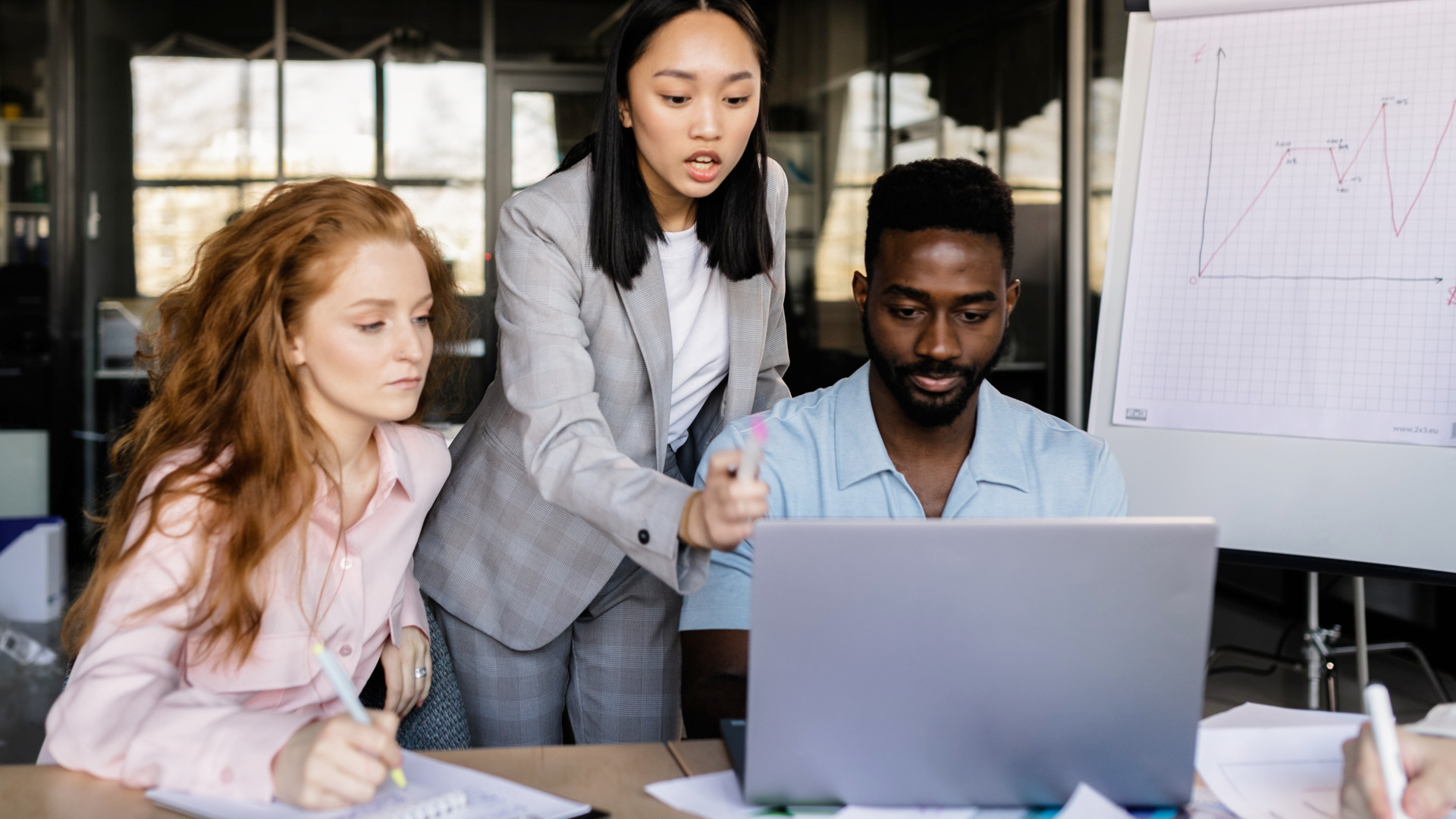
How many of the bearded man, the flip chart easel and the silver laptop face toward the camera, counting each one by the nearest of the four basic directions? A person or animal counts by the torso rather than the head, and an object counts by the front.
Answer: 2

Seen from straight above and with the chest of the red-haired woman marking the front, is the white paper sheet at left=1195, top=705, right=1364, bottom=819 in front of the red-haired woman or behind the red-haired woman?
in front

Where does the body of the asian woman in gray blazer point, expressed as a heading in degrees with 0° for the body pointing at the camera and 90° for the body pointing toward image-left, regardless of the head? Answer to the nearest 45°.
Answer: approximately 315°

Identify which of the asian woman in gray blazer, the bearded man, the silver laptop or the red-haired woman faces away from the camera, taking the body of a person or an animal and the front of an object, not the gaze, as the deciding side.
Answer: the silver laptop

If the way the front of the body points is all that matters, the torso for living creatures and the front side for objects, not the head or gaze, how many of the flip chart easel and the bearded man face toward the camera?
2

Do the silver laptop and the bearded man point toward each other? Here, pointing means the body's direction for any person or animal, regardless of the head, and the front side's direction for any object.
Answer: yes

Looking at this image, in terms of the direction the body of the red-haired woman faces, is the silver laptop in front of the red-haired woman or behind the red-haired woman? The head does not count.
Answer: in front

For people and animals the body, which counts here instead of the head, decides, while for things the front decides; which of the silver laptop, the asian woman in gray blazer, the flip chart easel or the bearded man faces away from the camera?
the silver laptop

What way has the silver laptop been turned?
away from the camera

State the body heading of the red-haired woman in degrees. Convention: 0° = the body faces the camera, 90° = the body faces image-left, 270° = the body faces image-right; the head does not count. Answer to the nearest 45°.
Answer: approximately 315°
